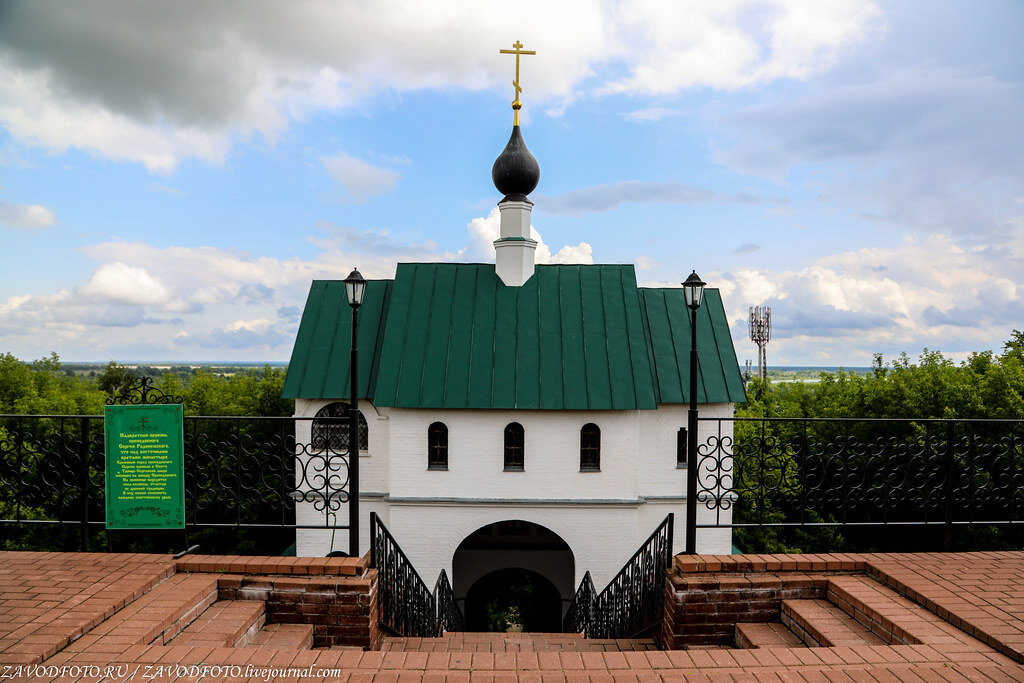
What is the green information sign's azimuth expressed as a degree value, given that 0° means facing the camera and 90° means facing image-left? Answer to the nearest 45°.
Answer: approximately 0°

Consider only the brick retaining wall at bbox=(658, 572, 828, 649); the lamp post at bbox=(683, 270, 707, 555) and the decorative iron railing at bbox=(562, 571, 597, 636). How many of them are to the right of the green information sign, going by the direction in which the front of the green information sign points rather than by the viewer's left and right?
0

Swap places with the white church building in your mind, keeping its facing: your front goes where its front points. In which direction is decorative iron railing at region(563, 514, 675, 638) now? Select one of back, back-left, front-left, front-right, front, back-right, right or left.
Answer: front

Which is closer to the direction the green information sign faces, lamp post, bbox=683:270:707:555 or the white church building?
the lamp post

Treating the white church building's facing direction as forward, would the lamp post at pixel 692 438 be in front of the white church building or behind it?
in front

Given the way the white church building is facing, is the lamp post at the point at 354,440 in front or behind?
in front

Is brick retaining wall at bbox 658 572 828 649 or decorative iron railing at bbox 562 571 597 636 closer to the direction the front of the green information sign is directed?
the brick retaining wall

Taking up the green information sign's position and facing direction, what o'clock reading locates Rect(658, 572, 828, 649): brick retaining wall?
The brick retaining wall is roughly at 10 o'clock from the green information sign.

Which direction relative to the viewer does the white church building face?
toward the camera

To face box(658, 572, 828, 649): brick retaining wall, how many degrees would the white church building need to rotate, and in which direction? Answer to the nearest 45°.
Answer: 0° — it already faces it

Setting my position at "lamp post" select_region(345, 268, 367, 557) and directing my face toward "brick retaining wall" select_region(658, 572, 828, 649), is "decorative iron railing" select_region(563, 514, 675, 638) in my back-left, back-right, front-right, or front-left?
front-left

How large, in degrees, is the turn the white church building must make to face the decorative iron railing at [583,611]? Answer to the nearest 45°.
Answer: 0° — it already faces it

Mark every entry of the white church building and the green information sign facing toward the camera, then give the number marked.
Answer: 2

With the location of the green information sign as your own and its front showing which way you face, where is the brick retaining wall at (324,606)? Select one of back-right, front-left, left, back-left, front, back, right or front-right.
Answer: front-left

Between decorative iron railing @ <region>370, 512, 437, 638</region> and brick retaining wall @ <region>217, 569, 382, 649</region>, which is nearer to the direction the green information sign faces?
the brick retaining wall
